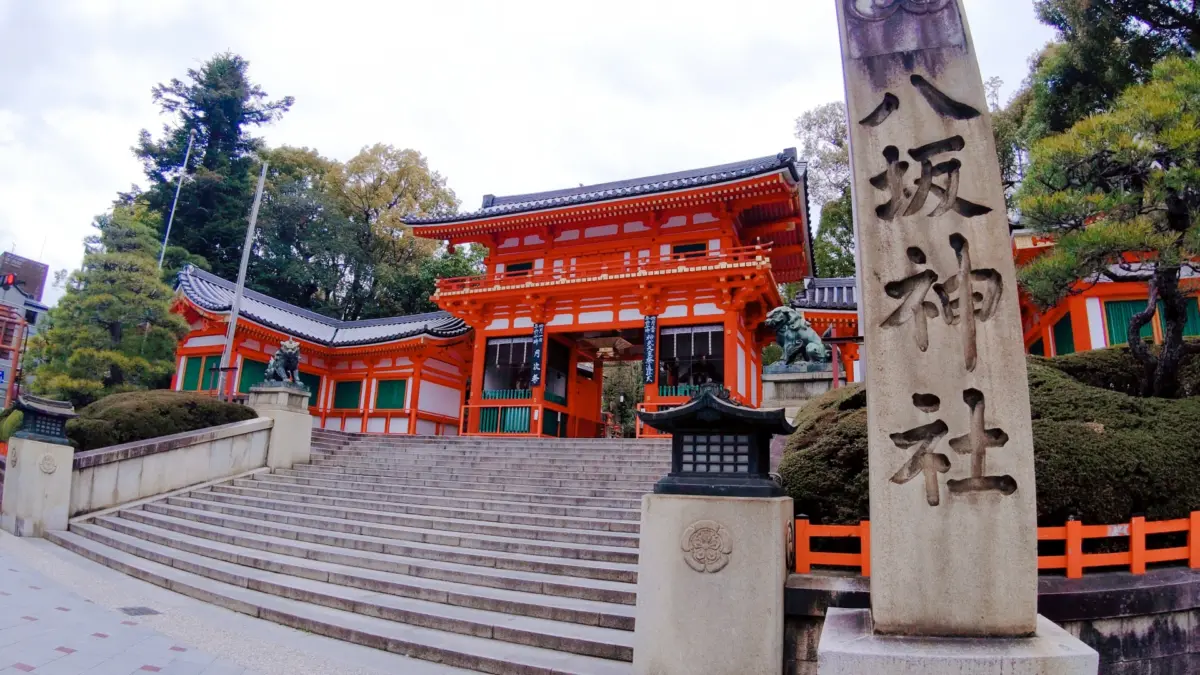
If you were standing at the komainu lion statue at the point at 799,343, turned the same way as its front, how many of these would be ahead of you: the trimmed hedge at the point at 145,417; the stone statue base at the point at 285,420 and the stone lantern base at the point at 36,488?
3

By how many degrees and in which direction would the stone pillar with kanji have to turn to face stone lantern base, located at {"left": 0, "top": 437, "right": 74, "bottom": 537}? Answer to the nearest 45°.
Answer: approximately 90° to its right

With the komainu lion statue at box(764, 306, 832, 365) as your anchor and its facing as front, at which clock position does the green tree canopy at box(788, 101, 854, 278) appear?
The green tree canopy is roughly at 3 o'clock from the komainu lion statue.

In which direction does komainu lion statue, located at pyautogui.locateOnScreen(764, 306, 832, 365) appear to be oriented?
to the viewer's left

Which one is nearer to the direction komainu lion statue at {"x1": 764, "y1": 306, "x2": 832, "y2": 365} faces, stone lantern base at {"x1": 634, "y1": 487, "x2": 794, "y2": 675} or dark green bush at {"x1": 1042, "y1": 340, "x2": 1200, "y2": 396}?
the stone lantern base

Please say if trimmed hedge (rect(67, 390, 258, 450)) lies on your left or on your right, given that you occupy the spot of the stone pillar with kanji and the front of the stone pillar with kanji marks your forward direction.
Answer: on your right

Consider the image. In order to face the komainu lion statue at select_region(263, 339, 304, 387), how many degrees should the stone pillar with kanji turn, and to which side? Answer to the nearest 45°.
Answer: approximately 90° to its right

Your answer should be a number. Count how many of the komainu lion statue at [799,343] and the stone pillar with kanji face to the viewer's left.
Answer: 1

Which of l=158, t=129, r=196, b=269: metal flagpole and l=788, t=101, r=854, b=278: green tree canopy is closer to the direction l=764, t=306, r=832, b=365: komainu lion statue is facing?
the metal flagpole

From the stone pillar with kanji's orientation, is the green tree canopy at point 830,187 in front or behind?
behind

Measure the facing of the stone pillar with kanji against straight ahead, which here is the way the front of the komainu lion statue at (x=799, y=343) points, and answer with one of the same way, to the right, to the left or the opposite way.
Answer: to the left

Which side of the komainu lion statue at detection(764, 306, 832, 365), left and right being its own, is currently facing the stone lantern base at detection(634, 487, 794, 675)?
left

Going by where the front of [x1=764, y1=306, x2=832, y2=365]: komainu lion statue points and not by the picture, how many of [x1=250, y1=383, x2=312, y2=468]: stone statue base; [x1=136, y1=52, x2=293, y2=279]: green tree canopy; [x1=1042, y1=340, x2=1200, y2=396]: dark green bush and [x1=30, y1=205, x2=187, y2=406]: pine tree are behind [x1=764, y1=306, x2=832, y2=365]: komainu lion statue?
1

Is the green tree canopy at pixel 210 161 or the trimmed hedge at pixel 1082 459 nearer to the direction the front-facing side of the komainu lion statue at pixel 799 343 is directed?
the green tree canopy
